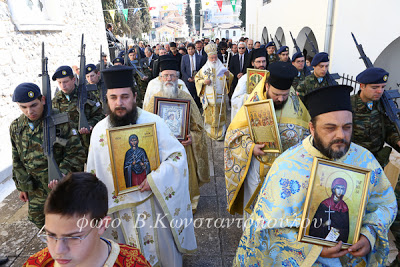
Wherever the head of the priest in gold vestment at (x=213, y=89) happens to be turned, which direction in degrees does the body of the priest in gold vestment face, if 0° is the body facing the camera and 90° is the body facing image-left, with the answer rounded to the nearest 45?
approximately 0°

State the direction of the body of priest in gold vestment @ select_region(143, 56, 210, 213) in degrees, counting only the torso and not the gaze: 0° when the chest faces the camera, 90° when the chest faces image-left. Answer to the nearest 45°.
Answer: approximately 0°

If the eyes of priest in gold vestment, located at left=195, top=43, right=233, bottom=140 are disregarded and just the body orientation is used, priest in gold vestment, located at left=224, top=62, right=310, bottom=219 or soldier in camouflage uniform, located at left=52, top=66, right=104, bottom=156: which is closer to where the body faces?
the priest in gold vestment

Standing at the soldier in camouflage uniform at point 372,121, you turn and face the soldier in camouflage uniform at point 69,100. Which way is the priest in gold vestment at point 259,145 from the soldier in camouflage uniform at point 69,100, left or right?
left

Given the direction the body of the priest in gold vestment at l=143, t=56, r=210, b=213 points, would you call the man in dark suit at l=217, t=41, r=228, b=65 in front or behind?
behind

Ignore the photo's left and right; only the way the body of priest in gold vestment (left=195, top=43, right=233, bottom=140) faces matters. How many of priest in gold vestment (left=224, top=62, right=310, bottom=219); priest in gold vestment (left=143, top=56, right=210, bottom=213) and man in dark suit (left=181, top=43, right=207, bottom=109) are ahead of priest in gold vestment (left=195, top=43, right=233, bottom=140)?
2

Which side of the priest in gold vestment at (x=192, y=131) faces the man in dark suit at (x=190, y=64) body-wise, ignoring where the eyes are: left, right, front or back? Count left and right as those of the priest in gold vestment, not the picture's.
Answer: back
